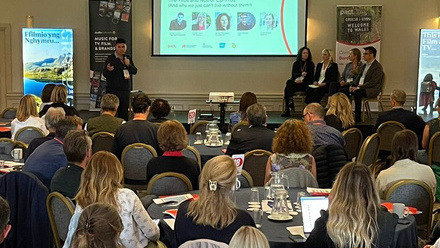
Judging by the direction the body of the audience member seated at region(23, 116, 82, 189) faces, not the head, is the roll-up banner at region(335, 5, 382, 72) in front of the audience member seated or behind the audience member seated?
in front

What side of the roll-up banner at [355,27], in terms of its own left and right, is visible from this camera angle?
front

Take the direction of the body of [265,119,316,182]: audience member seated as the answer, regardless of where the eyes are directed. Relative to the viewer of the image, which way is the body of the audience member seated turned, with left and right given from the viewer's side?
facing away from the viewer

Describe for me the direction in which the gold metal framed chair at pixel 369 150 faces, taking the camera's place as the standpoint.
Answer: facing away from the viewer and to the left of the viewer

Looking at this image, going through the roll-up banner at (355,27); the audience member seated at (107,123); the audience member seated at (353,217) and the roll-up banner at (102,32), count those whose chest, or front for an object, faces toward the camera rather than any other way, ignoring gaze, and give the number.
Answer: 2

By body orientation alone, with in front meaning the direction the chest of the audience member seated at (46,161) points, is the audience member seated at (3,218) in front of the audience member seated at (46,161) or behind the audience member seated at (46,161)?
behind

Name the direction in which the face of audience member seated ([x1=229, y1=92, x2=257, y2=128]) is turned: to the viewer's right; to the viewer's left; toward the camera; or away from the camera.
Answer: away from the camera

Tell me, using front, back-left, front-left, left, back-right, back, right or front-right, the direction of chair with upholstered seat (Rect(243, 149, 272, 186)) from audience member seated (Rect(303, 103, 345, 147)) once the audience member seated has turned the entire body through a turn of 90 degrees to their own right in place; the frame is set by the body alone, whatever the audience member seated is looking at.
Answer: back

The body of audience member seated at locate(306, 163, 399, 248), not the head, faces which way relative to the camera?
away from the camera

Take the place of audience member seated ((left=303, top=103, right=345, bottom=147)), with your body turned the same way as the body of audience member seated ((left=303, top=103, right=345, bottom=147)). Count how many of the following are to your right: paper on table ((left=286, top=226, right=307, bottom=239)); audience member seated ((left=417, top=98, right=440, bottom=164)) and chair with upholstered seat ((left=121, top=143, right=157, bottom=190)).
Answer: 1

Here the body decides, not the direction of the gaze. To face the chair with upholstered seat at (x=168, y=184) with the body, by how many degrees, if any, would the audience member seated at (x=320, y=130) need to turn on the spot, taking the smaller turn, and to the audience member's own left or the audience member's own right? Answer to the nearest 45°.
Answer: approximately 90° to the audience member's own left

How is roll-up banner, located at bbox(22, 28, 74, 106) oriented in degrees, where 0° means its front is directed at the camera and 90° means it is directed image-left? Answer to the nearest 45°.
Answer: approximately 0°

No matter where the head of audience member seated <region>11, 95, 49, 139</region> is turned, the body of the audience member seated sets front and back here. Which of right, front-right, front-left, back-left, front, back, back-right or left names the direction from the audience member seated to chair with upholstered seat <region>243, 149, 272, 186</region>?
back-right

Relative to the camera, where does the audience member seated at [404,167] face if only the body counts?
away from the camera

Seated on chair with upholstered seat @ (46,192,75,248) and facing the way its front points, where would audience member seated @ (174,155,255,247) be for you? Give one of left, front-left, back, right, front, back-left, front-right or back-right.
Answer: right

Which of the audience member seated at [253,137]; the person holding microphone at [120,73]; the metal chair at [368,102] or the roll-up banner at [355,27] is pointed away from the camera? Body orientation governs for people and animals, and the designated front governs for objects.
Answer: the audience member seated

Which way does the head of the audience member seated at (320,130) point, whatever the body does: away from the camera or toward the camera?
away from the camera
